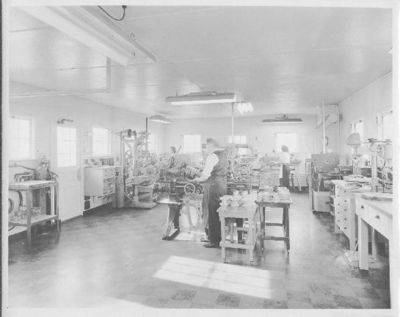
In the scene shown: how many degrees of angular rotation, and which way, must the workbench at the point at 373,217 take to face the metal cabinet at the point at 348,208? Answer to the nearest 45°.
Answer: approximately 135° to its right

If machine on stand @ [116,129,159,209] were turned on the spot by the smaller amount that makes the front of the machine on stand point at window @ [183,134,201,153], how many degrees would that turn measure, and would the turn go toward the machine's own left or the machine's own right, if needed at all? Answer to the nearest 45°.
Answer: approximately 90° to the machine's own left

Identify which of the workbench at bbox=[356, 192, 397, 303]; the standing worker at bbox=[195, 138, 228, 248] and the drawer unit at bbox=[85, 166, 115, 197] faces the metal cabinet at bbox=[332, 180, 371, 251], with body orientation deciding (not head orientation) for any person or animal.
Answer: the drawer unit

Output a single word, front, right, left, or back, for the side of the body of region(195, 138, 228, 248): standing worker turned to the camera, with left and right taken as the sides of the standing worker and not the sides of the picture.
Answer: left

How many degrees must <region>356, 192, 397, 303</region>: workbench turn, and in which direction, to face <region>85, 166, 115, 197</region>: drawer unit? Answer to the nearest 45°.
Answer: approximately 45° to its right

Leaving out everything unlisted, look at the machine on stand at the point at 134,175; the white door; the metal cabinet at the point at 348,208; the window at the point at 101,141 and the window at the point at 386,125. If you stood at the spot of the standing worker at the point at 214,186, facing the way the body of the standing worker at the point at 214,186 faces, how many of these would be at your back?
2

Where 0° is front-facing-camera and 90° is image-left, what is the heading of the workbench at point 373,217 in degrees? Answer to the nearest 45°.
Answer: approximately 45°

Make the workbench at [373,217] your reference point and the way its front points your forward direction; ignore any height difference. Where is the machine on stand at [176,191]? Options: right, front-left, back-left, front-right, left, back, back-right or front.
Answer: front-right

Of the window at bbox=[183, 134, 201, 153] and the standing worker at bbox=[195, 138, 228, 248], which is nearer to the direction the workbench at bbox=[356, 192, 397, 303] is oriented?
the standing worker

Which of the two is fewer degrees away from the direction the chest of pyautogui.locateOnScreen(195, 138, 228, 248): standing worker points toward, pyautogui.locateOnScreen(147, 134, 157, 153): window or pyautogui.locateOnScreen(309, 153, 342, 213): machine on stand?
the window
